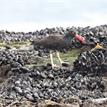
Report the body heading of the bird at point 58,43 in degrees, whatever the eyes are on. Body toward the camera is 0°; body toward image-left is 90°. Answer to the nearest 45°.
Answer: approximately 270°
